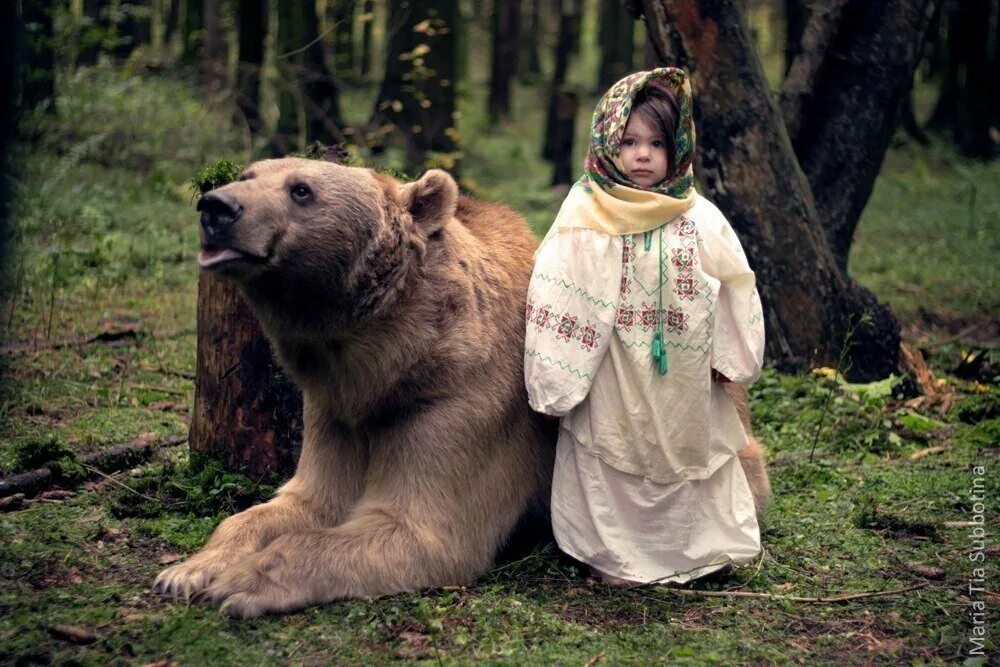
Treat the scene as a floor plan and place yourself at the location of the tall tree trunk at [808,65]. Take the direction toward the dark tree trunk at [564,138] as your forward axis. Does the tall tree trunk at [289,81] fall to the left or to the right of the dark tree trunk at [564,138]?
left

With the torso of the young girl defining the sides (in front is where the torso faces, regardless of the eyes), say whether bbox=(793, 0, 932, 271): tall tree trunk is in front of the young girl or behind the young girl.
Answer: behind

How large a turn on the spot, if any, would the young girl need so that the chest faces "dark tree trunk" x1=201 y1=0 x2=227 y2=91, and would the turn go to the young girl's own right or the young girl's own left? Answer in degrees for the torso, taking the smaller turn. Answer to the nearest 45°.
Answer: approximately 135° to the young girl's own right

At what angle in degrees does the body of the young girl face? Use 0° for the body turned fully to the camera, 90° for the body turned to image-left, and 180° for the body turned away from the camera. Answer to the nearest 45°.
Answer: approximately 0°

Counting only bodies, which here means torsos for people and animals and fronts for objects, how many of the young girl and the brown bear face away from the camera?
0

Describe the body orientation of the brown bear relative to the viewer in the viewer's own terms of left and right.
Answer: facing the viewer and to the left of the viewer

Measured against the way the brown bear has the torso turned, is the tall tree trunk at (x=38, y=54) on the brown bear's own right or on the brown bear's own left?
on the brown bear's own right

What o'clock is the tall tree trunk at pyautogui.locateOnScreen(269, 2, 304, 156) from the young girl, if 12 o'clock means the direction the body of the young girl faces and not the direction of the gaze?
The tall tree trunk is roughly at 5 o'clock from the young girl.

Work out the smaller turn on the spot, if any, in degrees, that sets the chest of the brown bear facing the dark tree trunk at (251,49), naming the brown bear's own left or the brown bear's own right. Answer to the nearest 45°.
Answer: approximately 135° to the brown bear's own right

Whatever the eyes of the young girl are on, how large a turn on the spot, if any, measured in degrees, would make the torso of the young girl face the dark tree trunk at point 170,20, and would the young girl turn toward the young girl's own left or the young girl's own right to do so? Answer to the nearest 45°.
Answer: approximately 135° to the young girl's own right

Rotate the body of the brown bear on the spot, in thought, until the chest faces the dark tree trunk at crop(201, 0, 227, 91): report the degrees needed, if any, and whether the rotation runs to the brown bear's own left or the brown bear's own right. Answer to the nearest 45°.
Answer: approximately 135° to the brown bear's own right

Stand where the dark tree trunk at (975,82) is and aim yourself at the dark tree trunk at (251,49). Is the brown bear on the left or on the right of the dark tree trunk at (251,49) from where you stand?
left
